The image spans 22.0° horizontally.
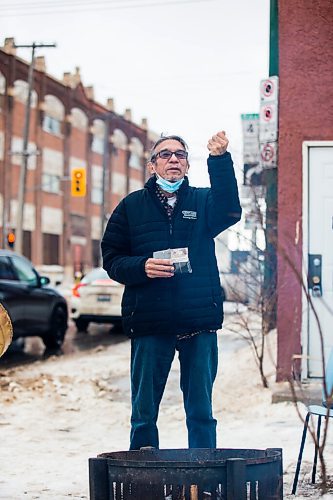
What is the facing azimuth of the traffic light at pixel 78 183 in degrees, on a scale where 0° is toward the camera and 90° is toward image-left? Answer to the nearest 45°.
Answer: approximately 0°

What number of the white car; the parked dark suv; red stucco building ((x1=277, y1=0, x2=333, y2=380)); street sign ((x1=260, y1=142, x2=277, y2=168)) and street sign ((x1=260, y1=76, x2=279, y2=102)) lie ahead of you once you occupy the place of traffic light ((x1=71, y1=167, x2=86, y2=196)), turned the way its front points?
5

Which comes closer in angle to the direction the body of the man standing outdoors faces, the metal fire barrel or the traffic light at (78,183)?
the metal fire barrel

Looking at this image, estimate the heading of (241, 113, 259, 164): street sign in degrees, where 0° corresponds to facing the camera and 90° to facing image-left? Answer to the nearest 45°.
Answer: approximately 0°

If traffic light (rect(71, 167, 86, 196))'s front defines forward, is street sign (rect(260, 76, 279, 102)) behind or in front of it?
in front
